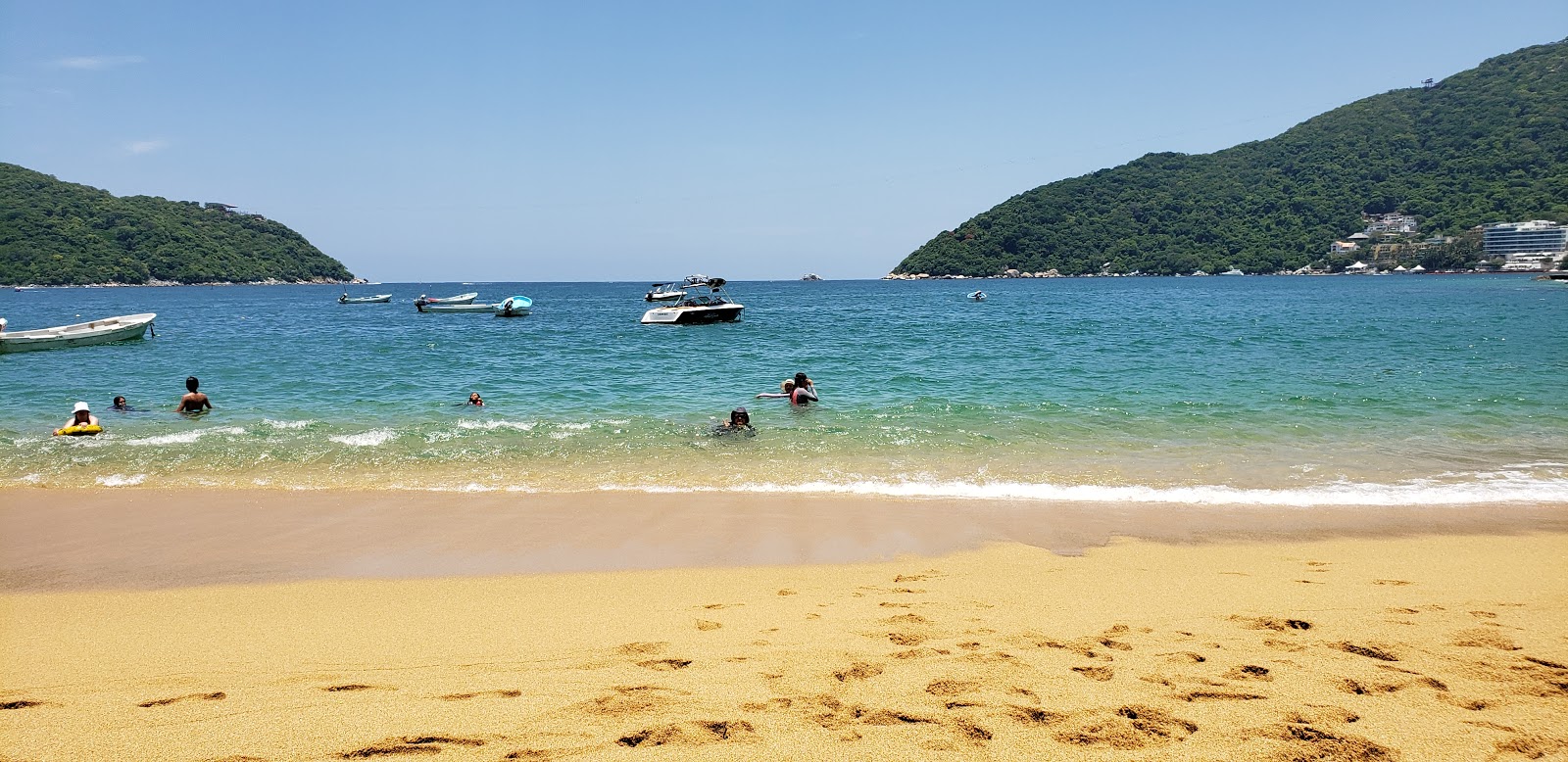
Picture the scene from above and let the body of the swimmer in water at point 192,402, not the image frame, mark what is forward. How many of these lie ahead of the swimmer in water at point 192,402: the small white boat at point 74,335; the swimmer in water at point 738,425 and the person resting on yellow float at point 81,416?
1

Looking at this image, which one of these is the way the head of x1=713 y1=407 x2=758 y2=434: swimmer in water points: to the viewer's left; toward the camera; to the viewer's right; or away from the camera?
toward the camera

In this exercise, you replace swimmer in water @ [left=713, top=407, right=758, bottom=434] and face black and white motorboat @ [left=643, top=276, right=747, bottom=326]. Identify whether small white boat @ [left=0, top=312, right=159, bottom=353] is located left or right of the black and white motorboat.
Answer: left

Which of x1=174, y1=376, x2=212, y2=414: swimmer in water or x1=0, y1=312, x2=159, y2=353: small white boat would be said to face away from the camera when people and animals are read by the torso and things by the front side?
the swimmer in water

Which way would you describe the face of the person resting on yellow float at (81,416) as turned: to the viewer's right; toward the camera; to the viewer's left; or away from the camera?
toward the camera

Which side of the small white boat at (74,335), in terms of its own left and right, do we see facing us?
right

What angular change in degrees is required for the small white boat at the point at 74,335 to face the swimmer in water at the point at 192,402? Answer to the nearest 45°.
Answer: approximately 90° to its right

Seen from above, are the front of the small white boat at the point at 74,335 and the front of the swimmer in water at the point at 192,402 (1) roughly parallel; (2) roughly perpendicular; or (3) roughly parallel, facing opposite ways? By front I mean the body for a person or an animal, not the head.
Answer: roughly perpendicular

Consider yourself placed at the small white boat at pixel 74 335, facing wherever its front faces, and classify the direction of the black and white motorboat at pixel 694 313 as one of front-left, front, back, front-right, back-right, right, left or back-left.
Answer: front

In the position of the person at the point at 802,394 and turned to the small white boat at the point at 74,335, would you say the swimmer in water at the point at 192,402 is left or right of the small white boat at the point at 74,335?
left

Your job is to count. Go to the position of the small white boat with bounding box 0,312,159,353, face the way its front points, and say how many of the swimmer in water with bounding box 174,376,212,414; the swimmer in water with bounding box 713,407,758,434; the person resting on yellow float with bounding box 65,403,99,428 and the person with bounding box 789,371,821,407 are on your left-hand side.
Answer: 0

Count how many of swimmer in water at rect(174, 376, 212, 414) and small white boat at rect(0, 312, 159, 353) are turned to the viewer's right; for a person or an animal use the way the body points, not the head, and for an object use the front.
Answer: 1

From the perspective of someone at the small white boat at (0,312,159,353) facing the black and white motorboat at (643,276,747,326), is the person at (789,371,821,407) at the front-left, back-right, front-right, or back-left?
front-right

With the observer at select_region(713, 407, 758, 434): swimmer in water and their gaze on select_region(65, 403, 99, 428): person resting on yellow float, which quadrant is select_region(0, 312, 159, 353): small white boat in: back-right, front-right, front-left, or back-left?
front-right

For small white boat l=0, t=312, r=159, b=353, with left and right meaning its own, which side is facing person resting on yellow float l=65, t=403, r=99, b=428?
right
